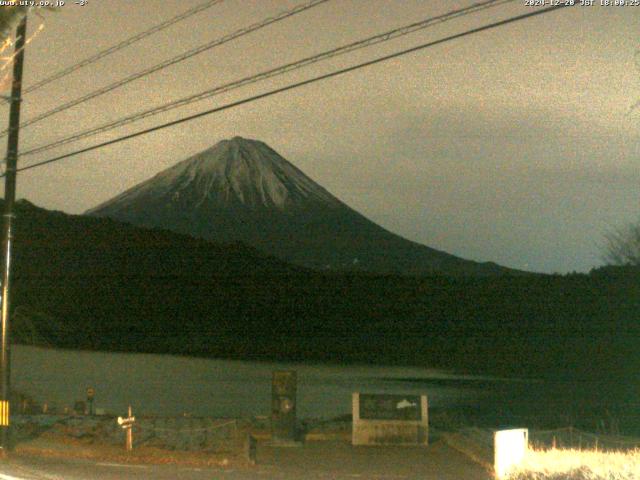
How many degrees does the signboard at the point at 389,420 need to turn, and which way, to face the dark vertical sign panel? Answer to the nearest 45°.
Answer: approximately 90° to its right

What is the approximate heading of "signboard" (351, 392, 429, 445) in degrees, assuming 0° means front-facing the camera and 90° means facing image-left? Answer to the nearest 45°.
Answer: approximately 0°

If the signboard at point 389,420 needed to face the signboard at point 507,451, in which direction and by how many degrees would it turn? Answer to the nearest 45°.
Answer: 0° — it already faces it

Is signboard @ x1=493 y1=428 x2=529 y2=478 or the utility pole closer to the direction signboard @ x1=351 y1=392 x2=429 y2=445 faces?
the signboard

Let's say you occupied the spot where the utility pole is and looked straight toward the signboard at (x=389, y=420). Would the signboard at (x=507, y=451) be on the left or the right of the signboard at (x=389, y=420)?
right

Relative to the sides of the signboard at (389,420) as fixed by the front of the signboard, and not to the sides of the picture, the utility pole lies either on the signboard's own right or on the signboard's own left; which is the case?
on the signboard's own right

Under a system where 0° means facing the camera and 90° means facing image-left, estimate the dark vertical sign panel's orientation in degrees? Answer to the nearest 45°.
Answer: approximately 0°

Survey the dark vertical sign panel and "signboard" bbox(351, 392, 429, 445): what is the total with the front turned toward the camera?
2

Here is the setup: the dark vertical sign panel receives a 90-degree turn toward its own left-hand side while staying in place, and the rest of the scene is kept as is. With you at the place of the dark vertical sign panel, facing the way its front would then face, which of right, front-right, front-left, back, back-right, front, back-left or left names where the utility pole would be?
back

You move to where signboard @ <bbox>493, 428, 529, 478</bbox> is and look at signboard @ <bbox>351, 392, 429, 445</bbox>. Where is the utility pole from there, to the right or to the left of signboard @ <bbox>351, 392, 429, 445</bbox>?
left

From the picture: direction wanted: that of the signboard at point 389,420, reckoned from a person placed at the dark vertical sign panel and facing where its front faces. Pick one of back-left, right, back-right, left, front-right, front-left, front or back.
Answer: left
